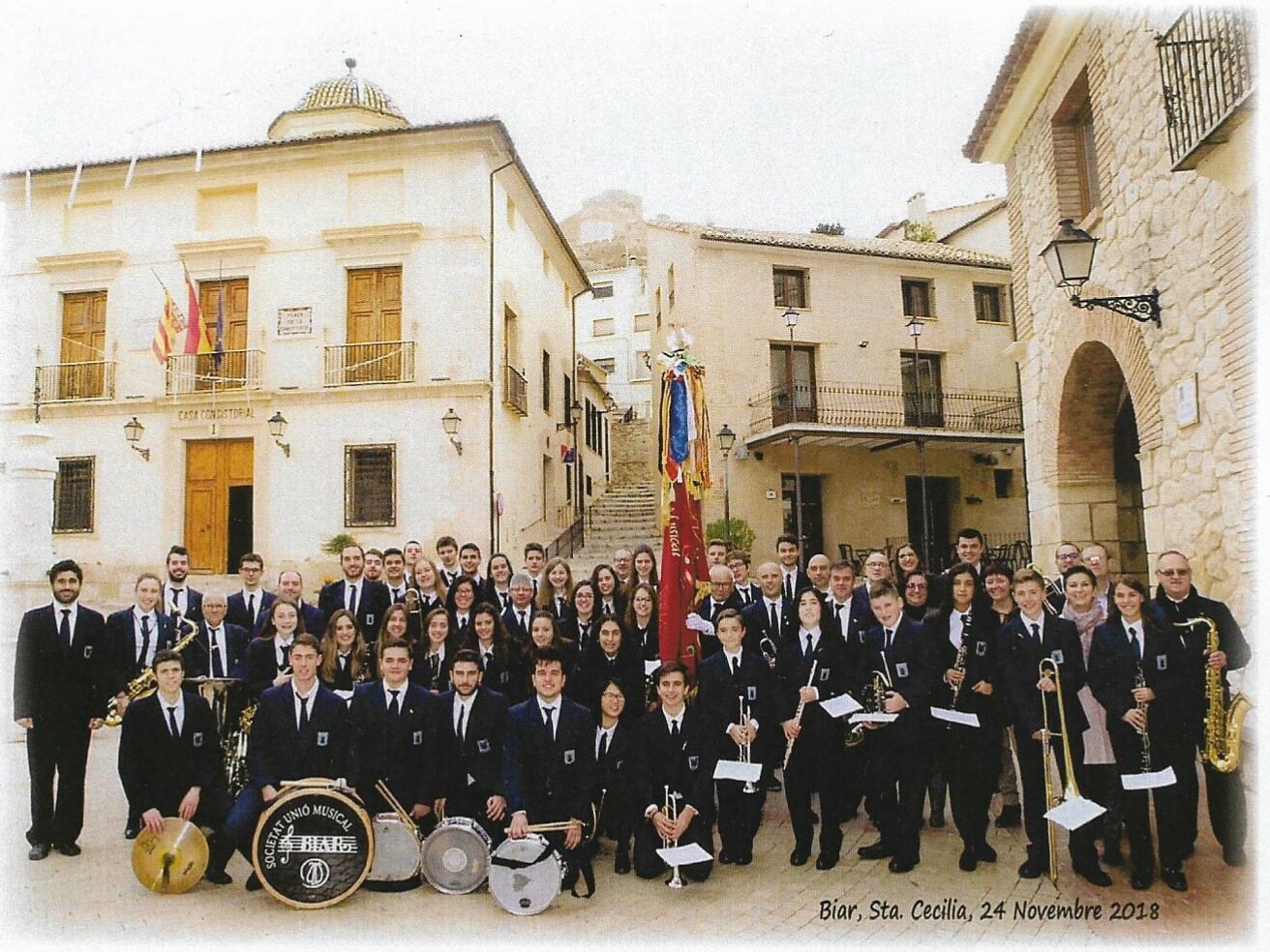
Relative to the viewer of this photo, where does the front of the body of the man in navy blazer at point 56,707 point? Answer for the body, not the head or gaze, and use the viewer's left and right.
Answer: facing the viewer

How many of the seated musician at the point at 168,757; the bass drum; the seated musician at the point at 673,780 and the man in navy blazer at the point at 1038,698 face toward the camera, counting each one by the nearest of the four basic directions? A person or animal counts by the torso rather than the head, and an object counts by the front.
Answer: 4

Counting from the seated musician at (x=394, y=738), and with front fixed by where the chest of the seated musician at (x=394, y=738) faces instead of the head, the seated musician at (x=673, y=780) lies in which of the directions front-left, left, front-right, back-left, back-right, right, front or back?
left

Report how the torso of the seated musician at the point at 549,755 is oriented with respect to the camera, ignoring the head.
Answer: toward the camera

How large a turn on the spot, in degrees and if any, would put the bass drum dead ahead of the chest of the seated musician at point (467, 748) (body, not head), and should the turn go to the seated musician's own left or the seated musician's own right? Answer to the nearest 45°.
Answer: approximately 45° to the seated musician's own right

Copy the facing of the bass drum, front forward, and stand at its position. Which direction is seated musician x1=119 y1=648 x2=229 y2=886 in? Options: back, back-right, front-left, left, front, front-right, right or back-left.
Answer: back-right

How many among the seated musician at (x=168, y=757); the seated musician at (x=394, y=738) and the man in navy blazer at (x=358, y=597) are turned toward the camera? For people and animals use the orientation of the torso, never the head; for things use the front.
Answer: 3

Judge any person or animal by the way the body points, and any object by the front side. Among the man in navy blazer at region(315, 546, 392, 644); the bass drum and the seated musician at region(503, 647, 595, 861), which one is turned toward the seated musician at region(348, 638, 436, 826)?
the man in navy blazer

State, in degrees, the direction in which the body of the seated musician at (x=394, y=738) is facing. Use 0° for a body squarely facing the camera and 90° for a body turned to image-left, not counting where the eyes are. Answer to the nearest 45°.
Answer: approximately 0°

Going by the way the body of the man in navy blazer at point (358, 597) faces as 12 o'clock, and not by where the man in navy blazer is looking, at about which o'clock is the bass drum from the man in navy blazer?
The bass drum is roughly at 12 o'clock from the man in navy blazer.

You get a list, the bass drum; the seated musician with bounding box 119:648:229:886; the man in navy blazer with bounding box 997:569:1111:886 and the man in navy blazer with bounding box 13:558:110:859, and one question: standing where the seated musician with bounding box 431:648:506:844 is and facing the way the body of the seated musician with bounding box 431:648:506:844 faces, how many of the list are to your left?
1

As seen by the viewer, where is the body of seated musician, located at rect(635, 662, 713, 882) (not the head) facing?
toward the camera

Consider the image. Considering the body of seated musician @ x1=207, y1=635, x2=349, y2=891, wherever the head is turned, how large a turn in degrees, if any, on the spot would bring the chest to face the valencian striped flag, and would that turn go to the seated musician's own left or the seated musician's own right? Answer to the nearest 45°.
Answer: approximately 180°
